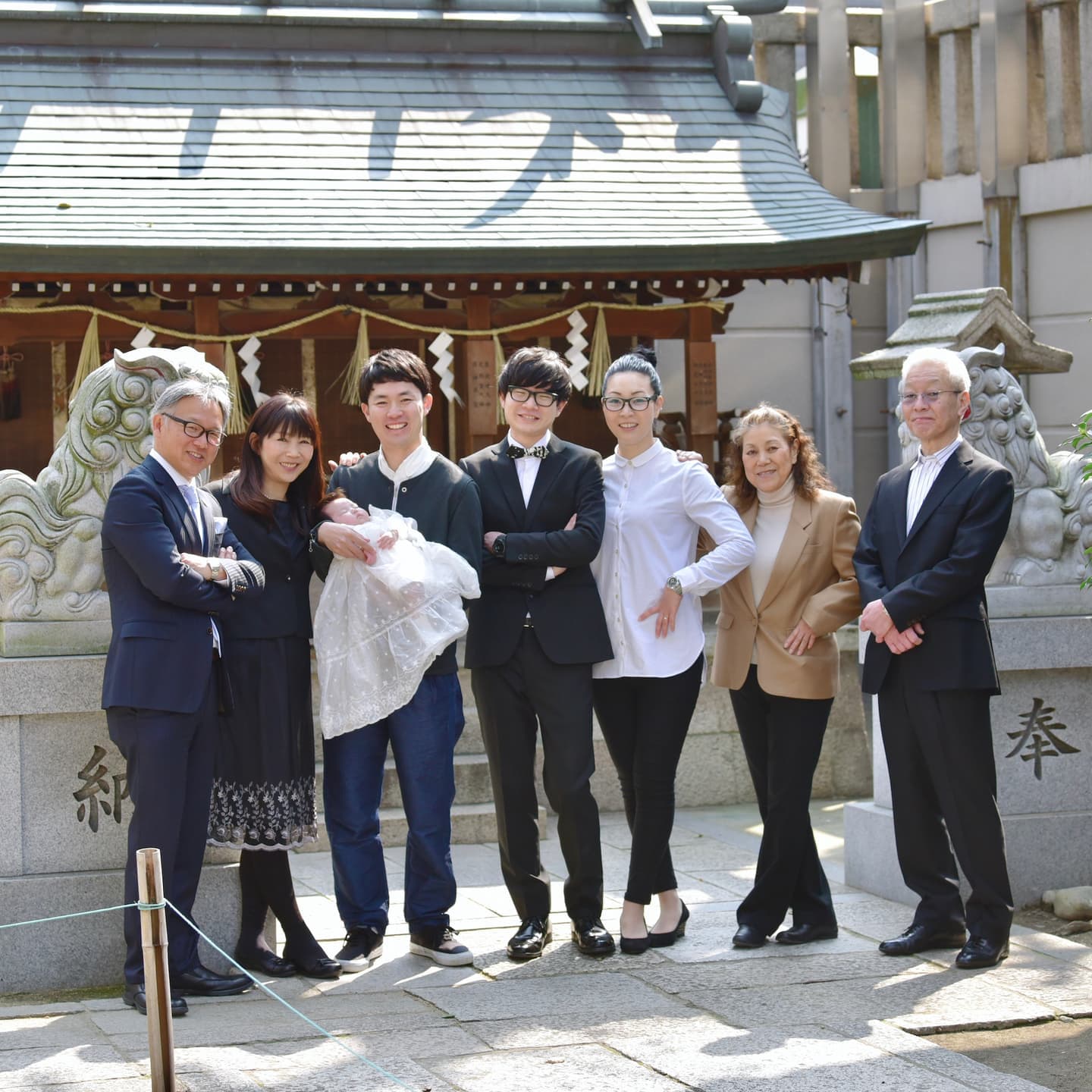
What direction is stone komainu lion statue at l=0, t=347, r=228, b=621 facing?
to the viewer's right

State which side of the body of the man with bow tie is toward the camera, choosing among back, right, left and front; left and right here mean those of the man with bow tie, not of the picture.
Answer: front

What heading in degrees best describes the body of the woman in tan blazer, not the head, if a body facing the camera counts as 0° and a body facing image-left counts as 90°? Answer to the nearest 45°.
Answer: approximately 45°

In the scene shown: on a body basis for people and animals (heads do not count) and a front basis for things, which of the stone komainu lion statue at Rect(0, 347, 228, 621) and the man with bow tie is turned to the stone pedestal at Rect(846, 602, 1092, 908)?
the stone komainu lion statue

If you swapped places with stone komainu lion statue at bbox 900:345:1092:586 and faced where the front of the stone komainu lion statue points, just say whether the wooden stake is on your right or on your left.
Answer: on your left

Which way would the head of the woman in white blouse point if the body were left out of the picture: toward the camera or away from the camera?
toward the camera

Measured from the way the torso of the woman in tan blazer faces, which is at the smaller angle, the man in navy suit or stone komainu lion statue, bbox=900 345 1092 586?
the man in navy suit

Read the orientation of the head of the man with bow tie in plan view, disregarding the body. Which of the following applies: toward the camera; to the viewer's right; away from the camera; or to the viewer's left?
toward the camera

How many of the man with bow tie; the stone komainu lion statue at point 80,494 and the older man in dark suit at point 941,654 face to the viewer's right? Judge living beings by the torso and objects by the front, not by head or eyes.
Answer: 1

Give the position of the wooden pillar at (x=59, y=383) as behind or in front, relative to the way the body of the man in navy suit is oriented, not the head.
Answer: behind

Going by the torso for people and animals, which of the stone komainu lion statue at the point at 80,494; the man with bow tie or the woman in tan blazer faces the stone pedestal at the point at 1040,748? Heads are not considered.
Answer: the stone komainu lion statue

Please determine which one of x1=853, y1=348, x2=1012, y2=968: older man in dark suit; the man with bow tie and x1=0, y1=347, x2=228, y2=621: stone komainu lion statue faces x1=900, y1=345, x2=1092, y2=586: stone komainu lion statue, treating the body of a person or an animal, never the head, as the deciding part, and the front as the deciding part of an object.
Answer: x1=0, y1=347, x2=228, y2=621: stone komainu lion statue

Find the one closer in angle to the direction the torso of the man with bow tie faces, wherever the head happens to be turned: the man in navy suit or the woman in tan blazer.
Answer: the man in navy suit

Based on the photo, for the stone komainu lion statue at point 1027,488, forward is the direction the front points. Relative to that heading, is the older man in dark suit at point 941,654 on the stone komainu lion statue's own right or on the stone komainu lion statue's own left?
on the stone komainu lion statue's own left

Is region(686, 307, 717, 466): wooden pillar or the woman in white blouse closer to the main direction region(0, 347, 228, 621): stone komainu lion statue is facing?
the woman in white blouse

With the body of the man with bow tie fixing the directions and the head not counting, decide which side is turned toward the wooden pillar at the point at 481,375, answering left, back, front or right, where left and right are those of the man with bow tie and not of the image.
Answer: back

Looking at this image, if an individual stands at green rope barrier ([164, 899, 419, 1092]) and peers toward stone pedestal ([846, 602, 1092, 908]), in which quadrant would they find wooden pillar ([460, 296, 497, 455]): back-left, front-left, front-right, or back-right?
front-left

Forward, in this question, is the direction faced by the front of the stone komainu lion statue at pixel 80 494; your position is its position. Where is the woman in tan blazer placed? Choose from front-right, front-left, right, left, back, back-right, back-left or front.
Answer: front

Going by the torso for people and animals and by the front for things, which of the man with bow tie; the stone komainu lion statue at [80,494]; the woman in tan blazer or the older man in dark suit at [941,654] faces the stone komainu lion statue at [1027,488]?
the stone komainu lion statue at [80,494]

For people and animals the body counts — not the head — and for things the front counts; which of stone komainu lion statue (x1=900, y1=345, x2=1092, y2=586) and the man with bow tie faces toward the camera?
the man with bow tie

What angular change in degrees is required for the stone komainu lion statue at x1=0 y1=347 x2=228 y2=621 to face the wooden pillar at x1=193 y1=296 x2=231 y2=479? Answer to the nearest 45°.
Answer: approximately 90° to its left
